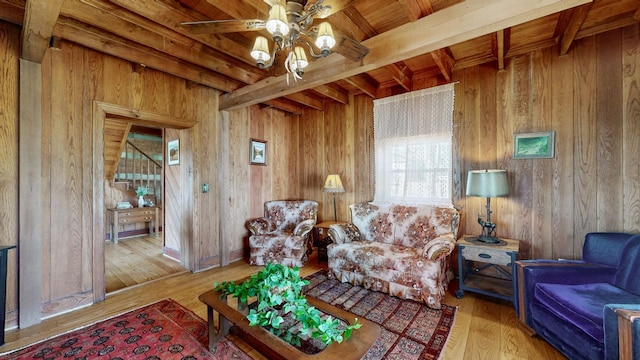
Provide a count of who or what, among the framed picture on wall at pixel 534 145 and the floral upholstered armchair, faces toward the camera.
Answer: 2

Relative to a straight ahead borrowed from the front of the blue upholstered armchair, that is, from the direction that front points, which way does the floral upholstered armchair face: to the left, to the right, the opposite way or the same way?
to the left

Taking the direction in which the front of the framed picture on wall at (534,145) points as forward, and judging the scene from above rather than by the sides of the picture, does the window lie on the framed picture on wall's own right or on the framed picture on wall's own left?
on the framed picture on wall's own right

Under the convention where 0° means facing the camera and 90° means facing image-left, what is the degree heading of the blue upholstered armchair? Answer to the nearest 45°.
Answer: approximately 45°

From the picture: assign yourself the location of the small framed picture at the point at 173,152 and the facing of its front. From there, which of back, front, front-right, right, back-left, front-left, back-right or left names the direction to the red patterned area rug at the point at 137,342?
front-left

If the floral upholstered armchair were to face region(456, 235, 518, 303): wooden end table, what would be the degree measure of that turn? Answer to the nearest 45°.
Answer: approximately 45° to its left

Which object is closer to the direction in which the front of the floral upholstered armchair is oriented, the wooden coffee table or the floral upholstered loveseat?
the wooden coffee table

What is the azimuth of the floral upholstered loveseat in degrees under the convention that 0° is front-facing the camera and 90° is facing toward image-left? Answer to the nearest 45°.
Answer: approximately 45°

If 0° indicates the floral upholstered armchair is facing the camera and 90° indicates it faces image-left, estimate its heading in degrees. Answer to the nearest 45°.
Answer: approximately 0°

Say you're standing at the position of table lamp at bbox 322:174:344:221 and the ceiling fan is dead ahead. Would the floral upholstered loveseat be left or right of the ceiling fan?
left

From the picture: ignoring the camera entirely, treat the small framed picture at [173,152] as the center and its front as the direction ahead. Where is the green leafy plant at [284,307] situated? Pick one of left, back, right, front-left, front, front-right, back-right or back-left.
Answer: front-left

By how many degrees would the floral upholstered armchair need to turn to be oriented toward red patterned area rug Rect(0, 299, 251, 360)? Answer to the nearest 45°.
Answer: approximately 45° to its right

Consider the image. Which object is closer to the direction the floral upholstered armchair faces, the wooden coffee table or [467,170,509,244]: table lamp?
the wooden coffee table
